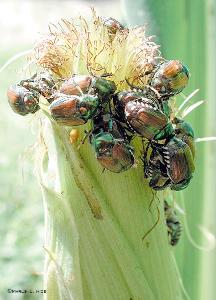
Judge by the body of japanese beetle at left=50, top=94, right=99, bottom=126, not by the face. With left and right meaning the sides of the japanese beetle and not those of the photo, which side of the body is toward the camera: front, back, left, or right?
right

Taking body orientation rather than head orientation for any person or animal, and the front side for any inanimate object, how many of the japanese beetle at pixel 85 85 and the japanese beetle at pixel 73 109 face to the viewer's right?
2

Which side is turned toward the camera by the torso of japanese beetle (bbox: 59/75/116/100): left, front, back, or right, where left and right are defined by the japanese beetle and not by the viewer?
right
